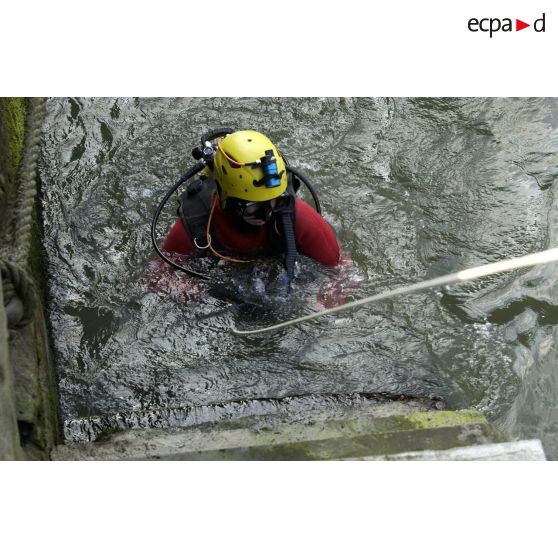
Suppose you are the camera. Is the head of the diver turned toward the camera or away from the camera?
toward the camera

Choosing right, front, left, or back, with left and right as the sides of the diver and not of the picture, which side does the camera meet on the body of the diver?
front

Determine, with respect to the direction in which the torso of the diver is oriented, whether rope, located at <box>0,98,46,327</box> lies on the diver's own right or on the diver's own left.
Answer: on the diver's own right
